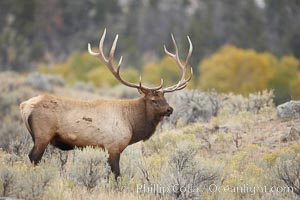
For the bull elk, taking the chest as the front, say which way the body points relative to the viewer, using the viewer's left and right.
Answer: facing to the right of the viewer

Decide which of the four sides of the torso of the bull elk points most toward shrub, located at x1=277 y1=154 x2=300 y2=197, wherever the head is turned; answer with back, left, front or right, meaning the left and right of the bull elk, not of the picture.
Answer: front

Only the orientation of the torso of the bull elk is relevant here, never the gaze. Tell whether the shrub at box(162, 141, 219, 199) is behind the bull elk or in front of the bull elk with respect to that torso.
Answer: in front

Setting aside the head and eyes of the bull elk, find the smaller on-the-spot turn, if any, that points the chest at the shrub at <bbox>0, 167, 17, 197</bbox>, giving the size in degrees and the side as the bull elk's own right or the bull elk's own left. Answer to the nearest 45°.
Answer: approximately 135° to the bull elk's own right

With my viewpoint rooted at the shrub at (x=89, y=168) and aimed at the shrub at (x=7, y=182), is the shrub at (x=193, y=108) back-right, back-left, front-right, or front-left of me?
back-right
